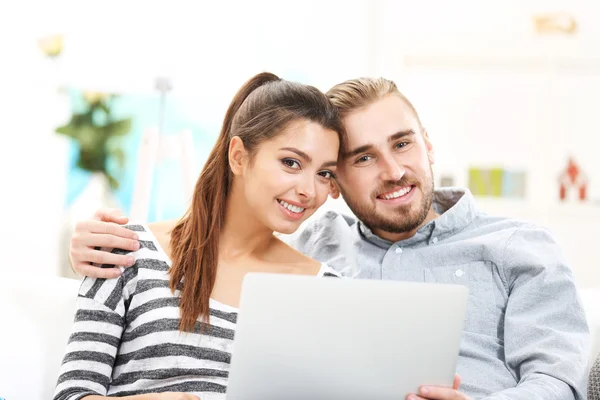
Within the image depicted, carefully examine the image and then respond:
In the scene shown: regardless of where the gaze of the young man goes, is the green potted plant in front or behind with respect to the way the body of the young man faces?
behind

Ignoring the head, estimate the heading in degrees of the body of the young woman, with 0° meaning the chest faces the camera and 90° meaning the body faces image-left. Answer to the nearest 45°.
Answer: approximately 315°

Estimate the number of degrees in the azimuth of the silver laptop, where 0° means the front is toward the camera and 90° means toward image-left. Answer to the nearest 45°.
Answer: approximately 180°

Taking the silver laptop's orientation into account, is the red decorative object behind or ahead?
ahead

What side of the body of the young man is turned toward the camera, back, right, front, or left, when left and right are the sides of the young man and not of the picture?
front

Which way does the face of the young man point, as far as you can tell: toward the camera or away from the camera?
toward the camera

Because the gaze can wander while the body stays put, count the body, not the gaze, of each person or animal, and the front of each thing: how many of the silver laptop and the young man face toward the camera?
1

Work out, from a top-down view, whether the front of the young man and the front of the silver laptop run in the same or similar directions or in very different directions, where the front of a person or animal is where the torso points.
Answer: very different directions

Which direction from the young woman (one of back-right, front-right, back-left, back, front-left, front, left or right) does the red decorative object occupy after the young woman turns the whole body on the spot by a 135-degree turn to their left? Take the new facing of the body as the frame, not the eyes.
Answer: front-right
